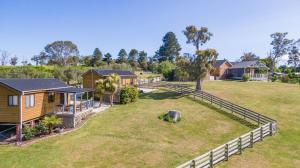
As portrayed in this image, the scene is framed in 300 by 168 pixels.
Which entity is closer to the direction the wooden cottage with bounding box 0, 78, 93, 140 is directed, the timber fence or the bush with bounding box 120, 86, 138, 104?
the timber fence

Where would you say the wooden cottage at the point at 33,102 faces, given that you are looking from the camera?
facing the viewer and to the right of the viewer

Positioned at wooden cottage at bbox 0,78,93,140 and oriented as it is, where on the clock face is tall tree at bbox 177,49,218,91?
The tall tree is roughly at 10 o'clock from the wooden cottage.

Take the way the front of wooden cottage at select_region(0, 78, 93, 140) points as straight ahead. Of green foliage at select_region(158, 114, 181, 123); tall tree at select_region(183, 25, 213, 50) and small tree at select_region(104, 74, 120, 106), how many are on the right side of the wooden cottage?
0

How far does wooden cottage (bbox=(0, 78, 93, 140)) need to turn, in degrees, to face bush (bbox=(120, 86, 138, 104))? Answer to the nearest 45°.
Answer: approximately 90° to its left

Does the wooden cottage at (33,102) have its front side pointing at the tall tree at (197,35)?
no

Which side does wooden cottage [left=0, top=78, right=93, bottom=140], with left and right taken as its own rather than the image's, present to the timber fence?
front

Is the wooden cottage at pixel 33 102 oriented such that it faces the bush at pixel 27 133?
no

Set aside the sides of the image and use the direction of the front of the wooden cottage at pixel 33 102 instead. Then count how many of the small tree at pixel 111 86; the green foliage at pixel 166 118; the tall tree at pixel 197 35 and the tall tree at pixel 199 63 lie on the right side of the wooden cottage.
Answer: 0

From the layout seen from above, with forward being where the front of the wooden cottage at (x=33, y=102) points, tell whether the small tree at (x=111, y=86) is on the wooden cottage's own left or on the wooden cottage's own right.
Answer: on the wooden cottage's own left

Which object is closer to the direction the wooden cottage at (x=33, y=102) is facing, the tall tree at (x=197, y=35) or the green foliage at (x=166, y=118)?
the green foliage
